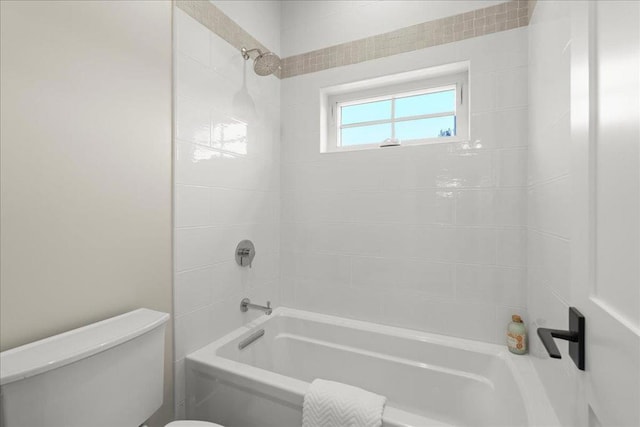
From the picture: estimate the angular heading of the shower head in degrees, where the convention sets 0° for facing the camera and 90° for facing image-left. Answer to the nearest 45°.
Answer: approximately 315°
